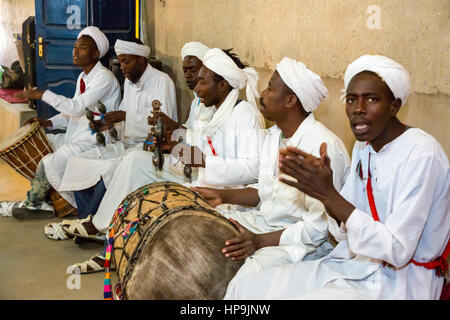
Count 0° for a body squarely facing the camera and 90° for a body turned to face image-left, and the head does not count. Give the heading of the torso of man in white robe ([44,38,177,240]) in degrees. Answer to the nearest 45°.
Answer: approximately 45°

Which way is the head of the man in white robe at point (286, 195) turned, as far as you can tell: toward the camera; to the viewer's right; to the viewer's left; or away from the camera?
to the viewer's left

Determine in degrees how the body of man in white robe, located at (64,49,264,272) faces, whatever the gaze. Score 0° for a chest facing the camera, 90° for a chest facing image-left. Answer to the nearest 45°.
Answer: approximately 90°

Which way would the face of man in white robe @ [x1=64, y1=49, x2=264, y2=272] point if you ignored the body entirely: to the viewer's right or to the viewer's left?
to the viewer's left

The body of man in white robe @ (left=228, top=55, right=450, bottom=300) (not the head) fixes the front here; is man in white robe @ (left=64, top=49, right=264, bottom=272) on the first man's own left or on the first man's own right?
on the first man's own right

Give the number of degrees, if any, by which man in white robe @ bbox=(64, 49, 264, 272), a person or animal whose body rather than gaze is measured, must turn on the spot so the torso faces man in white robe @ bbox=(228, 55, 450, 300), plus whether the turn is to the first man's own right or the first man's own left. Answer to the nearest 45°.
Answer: approximately 90° to the first man's own left

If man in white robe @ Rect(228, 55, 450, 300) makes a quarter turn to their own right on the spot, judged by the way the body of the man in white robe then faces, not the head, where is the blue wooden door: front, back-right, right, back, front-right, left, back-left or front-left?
front

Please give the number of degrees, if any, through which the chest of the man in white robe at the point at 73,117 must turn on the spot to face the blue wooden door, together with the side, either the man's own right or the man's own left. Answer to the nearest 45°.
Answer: approximately 90° to the man's own right

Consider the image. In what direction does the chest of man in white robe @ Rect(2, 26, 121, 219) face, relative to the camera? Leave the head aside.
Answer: to the viewer's left

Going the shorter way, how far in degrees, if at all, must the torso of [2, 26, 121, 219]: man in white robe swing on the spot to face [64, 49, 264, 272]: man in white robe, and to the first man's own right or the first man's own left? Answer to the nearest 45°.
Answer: approximately 135° to the first man's own left

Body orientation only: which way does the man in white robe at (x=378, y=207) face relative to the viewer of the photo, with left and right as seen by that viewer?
facing the viewer and to the left of the viewer
